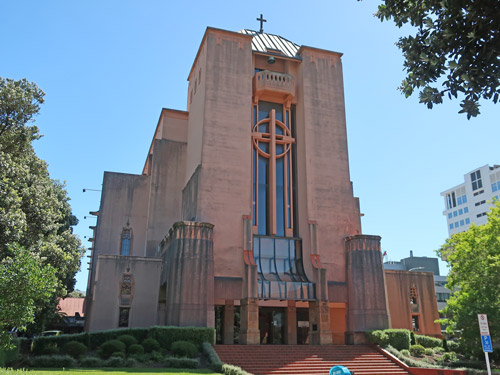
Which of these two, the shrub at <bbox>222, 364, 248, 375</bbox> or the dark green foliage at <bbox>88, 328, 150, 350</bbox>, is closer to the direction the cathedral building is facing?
the shrub

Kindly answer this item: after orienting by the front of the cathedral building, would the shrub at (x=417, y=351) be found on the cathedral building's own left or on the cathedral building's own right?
on the cathedral building's own left

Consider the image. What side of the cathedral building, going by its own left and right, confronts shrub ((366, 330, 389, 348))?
front

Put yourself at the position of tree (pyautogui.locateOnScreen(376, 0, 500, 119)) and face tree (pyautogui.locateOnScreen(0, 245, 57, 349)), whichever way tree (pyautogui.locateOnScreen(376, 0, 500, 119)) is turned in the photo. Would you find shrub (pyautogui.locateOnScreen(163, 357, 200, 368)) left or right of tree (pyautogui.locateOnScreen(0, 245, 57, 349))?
right

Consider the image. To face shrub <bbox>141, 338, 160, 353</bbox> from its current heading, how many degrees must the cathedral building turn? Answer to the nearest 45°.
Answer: approximately 45° to its right

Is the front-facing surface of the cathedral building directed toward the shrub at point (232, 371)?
yes

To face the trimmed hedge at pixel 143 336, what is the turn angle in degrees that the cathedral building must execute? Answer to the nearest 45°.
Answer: approximately 45° to its right

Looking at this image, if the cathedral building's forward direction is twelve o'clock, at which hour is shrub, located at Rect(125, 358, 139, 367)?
The shrub is roughly at 1 o'clock from the cathedral building.

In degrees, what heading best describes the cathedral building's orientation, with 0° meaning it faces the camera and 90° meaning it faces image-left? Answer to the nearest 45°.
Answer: approximately 0°
